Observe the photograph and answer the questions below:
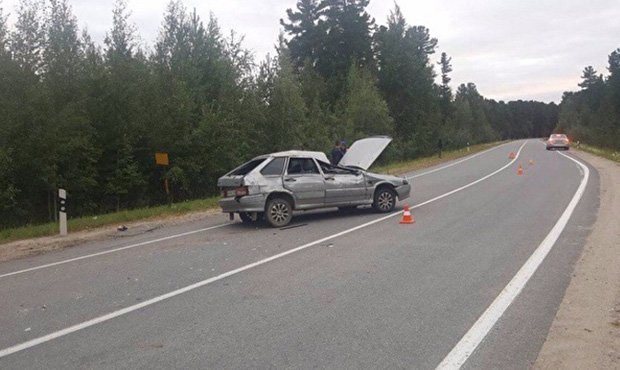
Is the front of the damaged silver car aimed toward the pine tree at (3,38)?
no

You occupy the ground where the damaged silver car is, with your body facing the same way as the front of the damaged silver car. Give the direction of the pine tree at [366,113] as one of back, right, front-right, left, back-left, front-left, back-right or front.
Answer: front-left

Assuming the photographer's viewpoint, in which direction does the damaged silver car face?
facing away from the viewer and to the right of the viewer
